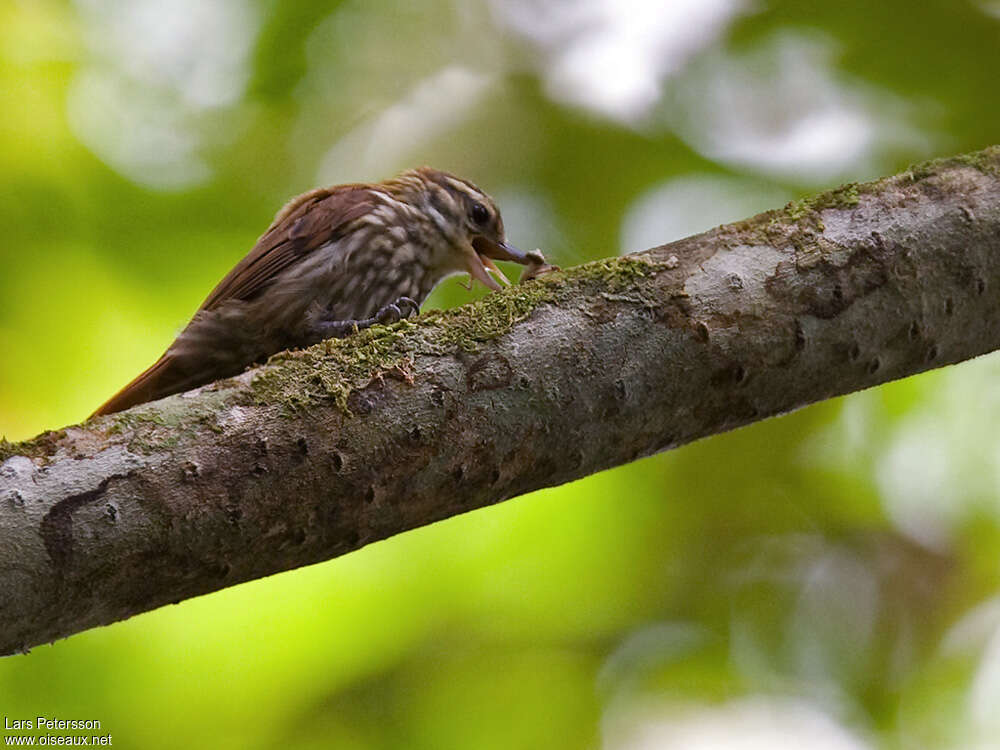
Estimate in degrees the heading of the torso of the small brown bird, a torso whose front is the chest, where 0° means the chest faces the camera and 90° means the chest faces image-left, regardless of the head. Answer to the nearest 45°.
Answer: approximately 270°
